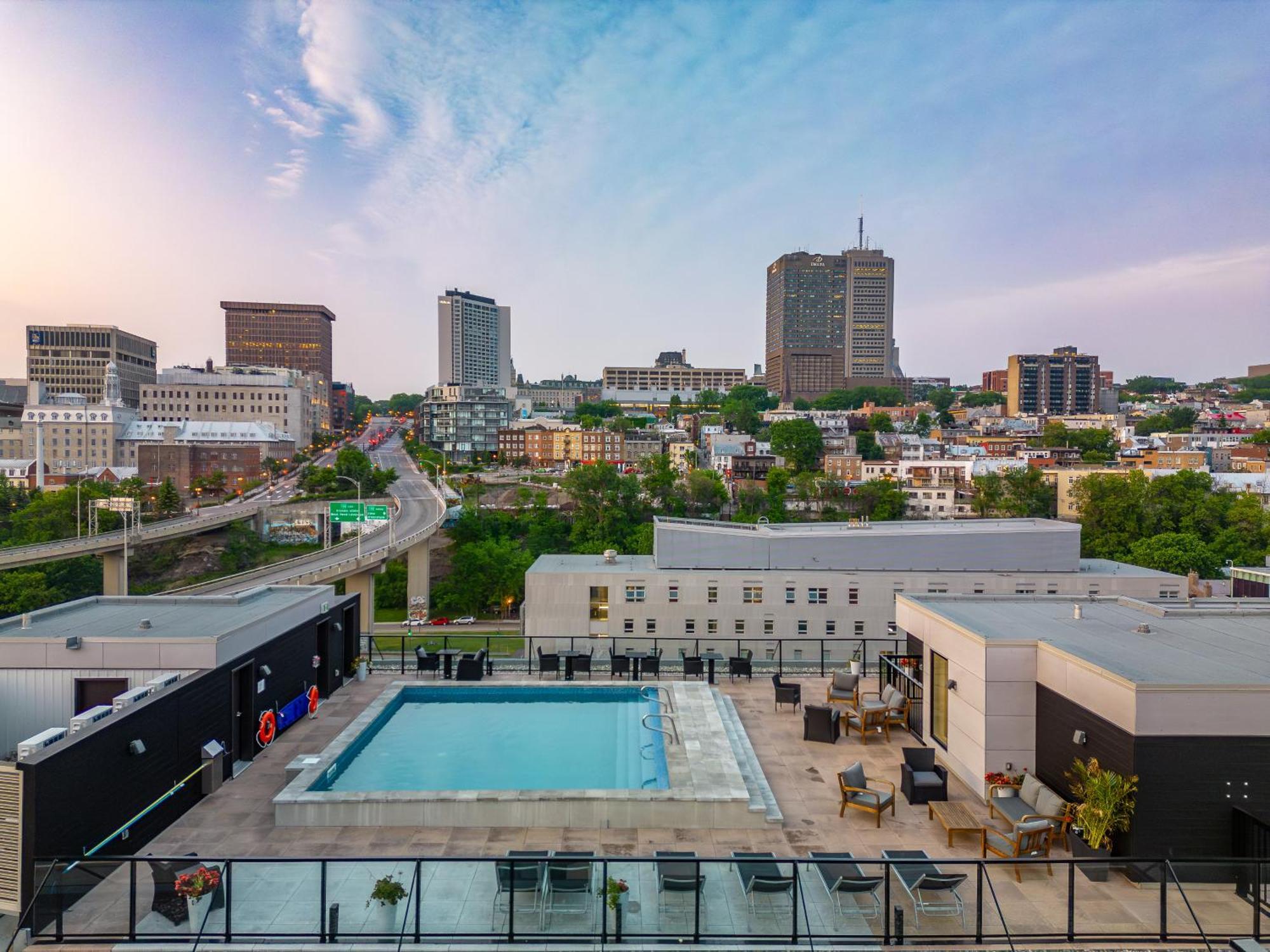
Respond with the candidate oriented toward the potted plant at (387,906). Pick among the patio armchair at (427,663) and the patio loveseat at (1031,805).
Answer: the patio loveseat at (1031,805)

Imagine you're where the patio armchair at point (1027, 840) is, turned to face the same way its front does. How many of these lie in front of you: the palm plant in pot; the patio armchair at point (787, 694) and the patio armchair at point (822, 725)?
2

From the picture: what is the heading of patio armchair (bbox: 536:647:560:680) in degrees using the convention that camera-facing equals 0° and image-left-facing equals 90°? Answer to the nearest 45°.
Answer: approximately 270°

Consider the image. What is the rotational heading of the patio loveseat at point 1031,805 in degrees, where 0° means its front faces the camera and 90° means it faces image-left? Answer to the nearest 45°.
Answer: approximately 45°

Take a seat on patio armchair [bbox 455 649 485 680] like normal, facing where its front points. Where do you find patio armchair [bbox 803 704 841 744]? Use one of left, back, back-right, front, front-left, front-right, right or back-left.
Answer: back-left

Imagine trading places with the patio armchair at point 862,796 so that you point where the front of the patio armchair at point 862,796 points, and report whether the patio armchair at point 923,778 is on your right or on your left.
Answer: on your left

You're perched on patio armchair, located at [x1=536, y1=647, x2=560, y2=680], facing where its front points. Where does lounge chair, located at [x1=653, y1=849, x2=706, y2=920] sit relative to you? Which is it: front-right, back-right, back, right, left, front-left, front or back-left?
right

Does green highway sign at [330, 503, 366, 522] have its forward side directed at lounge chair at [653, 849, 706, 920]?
yes

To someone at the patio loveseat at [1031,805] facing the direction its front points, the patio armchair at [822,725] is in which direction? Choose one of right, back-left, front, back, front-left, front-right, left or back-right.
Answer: right

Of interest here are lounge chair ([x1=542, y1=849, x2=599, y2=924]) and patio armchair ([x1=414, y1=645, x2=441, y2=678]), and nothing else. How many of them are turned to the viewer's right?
1

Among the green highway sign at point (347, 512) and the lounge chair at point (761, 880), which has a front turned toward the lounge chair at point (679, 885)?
the green highway sign

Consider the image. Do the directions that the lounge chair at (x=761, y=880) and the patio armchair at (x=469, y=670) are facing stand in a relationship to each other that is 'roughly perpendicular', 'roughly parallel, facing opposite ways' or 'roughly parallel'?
roughly perpendicular

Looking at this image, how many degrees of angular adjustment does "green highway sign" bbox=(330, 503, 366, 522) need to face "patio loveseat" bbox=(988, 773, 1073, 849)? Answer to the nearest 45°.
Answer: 0° — it already faces it
